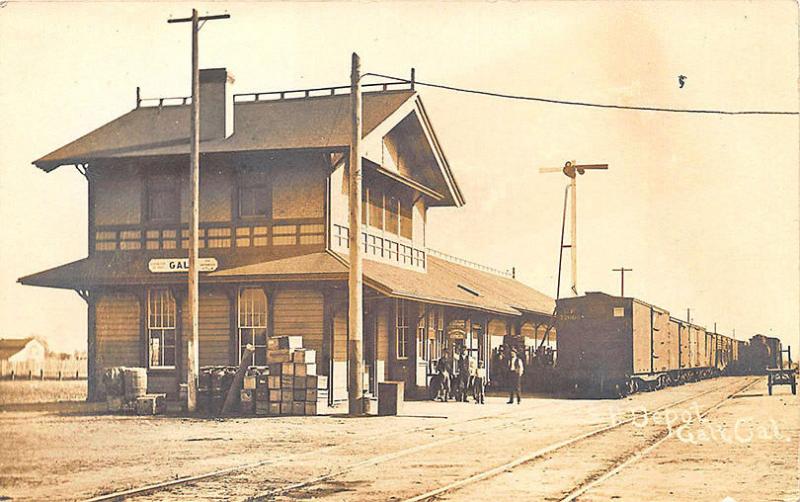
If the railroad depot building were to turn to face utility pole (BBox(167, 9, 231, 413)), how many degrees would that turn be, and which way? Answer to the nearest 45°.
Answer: approximately 45° to its right

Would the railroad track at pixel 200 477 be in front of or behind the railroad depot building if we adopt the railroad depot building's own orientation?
in front

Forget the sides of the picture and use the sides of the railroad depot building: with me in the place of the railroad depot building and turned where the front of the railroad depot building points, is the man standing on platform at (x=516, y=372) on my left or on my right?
on my left

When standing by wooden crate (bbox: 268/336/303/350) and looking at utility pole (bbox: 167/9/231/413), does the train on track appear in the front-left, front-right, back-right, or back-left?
back-right

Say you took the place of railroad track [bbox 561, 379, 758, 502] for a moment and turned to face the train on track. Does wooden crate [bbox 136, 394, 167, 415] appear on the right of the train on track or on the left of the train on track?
left

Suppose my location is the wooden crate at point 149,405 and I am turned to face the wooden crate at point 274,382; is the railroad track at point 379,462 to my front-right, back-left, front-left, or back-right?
front-right
